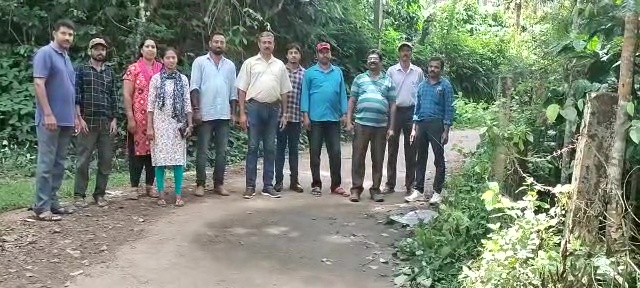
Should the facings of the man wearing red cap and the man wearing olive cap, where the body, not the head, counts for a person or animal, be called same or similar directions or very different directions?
same or similar directions

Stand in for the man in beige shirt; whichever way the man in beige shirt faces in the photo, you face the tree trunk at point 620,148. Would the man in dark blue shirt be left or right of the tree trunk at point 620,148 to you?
left

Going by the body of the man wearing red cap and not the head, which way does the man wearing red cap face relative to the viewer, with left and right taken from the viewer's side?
facing the viewer

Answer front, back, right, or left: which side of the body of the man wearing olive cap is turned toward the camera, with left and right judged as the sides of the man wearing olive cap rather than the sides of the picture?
front

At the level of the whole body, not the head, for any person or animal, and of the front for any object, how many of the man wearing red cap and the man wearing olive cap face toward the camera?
2

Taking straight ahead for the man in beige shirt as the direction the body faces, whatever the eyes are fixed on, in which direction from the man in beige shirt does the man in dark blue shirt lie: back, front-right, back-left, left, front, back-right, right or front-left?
left

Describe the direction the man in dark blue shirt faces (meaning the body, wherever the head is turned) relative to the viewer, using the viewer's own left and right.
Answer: facing the viewer and to the left of the viewer

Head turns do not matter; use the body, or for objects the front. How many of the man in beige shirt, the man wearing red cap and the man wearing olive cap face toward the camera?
3

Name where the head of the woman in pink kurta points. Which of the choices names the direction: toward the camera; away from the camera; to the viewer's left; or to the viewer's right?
toward the camera
